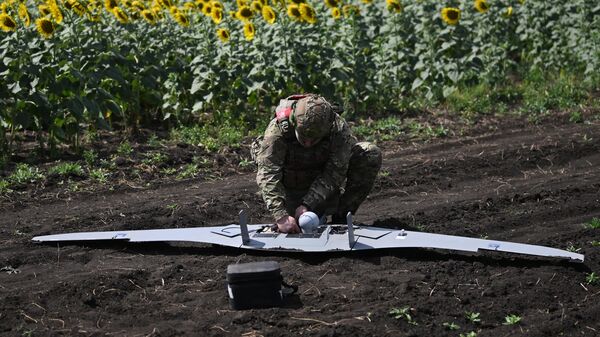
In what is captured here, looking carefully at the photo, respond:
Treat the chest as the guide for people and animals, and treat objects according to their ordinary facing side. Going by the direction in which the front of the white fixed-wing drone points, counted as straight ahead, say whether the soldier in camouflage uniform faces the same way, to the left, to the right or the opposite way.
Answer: the opposite way

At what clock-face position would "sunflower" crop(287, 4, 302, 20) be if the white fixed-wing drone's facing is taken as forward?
The sunflower is roughly at 12 o'clock from the white fixed-wing drone.

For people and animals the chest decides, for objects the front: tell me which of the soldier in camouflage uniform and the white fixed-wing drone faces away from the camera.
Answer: the white fixed-wing drone

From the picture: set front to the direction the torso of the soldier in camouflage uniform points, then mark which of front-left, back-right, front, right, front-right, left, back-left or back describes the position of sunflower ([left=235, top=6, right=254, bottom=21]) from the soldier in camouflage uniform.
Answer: back

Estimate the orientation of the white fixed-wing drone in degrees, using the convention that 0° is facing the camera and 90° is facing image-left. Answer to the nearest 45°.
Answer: approximately 180°

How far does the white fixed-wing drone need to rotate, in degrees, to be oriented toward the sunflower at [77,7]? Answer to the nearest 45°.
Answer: approximately 45° to its left

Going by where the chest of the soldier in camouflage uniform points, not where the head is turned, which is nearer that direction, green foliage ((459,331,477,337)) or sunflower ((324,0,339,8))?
the green foliage

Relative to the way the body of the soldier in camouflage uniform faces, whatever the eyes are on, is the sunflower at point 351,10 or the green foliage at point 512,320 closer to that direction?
the green foliage

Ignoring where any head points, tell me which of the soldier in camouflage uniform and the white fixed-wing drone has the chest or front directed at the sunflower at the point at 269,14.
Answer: the white fixed-wing drone

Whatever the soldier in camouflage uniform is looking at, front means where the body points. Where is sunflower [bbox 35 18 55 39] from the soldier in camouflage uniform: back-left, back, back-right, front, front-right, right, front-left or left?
back-right

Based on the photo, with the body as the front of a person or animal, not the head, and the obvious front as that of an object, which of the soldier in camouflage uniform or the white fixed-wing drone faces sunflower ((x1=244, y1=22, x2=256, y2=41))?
the white fixed-wing drone

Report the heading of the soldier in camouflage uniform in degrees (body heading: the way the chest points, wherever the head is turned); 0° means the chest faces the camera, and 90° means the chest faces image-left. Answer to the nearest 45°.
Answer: approximately 0°

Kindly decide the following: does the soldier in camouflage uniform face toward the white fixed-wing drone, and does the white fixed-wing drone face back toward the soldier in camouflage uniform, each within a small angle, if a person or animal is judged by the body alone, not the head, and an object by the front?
yes

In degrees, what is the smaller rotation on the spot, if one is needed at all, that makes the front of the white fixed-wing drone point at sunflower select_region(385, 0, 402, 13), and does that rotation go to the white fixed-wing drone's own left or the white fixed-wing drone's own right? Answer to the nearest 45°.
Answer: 0° — it already faces it
